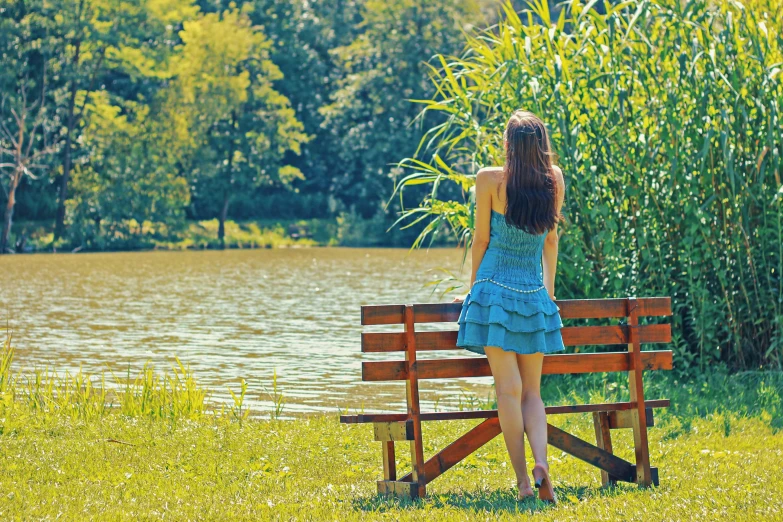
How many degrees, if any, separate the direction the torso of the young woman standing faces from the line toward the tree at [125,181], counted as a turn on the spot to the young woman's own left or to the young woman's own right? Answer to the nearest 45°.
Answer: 0° — they already face it

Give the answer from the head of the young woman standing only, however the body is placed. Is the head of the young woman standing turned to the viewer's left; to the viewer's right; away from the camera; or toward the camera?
away from the camera

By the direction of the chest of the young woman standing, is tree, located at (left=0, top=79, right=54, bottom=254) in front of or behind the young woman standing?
in front

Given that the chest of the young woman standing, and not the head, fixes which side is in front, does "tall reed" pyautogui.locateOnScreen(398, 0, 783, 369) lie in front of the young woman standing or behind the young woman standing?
in front

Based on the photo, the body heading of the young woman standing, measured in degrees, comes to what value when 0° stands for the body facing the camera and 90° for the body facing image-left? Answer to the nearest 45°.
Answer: approximately 180°
